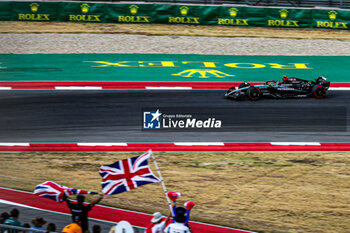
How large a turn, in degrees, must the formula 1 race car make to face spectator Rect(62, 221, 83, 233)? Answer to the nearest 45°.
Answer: approximately 90° to its left

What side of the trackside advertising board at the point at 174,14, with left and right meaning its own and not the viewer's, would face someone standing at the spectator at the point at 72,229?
front

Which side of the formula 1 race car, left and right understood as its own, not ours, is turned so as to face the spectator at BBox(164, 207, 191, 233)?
left

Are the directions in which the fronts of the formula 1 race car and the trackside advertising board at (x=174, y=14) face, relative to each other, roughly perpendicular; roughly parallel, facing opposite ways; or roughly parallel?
roughly perpendicular

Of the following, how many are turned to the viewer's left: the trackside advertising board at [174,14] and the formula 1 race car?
1

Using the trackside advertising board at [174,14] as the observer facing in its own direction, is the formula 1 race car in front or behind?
in front

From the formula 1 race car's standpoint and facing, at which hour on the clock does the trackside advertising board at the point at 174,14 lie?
The trackside advertising board is roughly at 2 o'clock from the formula 1 race car.

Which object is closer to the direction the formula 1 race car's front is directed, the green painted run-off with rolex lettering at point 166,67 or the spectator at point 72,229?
the green painted run-off with rolex lettering

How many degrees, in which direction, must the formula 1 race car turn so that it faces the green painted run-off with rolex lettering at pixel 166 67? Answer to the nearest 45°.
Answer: approximately 45° to its right

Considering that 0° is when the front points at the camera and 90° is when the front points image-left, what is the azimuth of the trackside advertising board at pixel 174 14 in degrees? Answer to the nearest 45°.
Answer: approximately 0°

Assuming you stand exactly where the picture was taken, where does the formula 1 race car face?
facing to the left of the viewer
